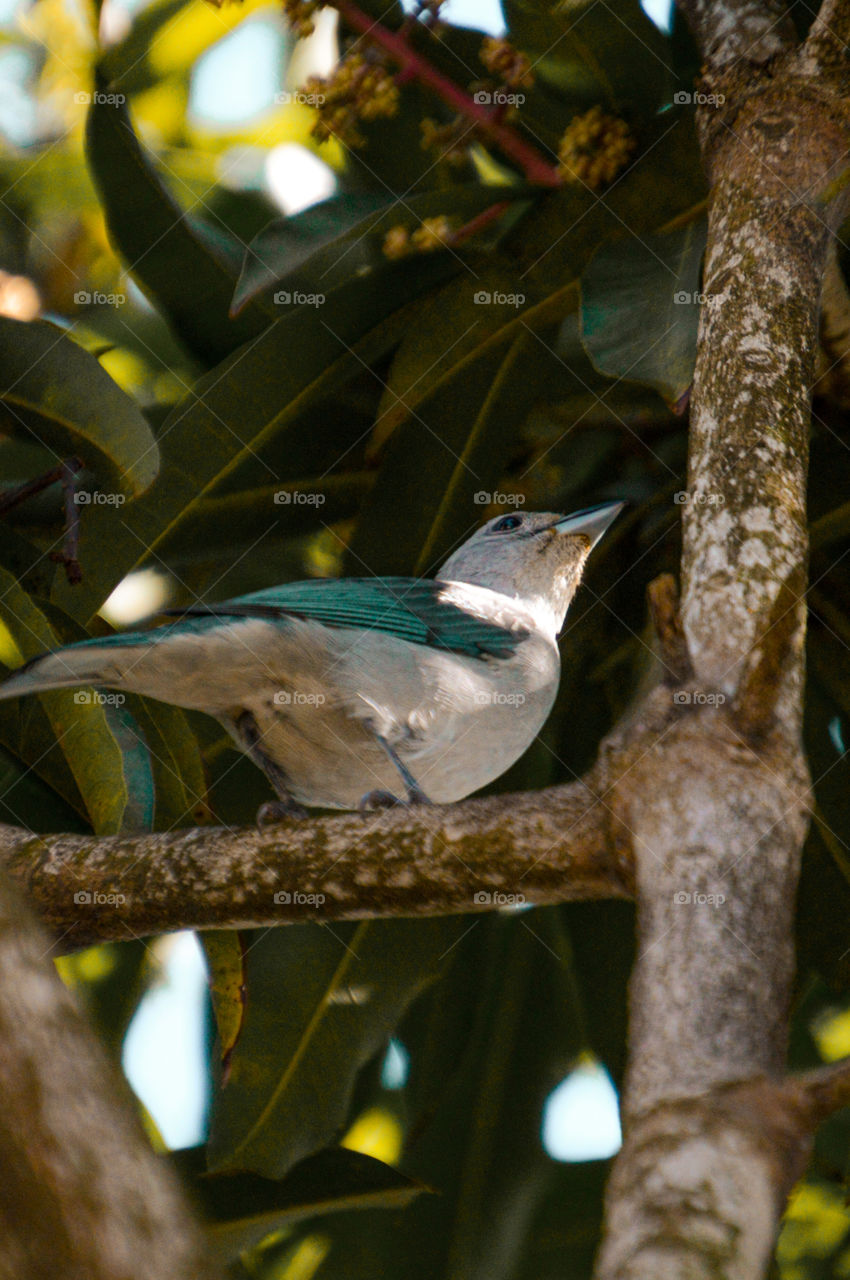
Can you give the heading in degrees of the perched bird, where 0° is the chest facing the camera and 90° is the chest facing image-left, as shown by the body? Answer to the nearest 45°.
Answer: approximately 270°

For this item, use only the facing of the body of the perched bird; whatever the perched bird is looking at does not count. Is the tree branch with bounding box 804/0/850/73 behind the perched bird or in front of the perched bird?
in front
